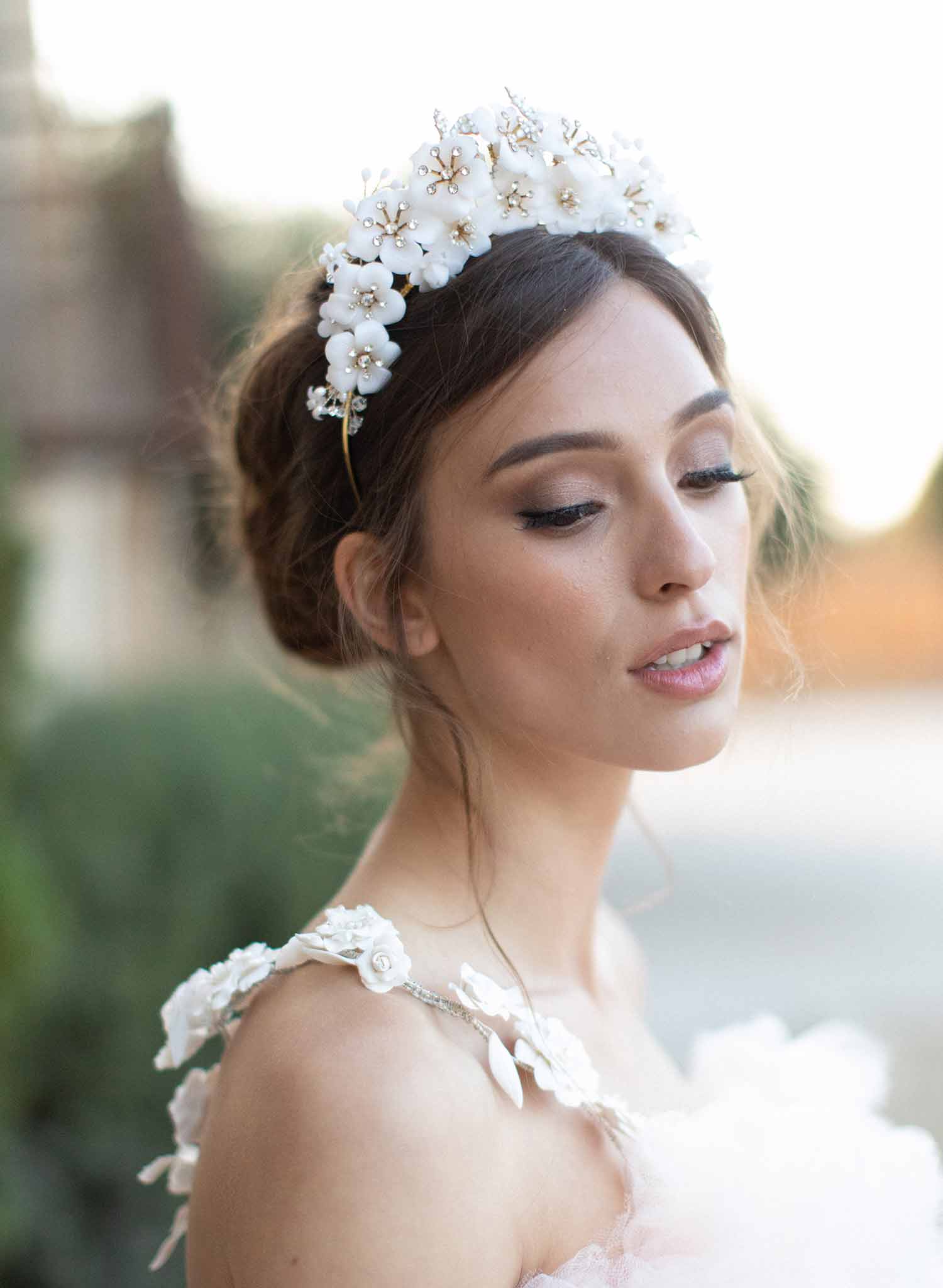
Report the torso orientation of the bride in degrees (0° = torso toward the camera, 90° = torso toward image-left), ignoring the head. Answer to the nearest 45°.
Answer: approximately 315°

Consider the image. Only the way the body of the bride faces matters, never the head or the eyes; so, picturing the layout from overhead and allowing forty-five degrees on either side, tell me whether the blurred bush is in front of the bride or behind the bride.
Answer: behind

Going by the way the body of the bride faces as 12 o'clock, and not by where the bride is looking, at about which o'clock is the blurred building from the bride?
The blurred building is roughly at 7 o'clock from the bride.
